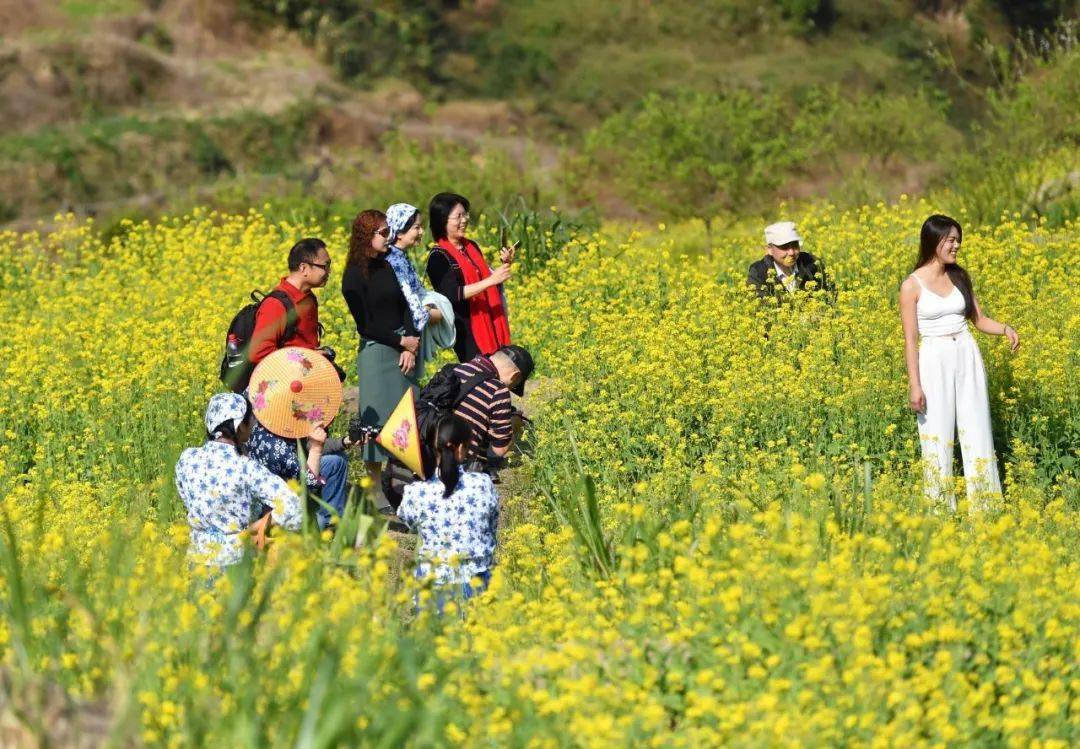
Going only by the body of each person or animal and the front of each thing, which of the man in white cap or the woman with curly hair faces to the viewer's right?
the woman with curly hair

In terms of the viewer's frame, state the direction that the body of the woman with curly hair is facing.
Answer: to the viewer's right

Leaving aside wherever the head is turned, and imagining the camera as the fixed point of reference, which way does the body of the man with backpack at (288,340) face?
to the viewer's right

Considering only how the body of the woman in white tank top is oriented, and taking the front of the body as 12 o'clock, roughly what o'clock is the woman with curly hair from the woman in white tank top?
The woman with curly hair is roughly at 4 o'clock from the woman in white tank top.

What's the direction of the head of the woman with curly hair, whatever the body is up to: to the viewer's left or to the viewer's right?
to the viewer's right

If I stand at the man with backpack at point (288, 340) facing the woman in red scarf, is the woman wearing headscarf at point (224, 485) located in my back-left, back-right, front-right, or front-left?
back-right

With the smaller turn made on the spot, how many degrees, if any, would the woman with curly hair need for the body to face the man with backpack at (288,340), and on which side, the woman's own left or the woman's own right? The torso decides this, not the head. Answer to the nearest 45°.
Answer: approximately 135° to the woman's own right

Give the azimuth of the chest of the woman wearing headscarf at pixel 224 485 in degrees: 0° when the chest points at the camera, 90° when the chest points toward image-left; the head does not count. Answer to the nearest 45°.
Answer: approximately 225°

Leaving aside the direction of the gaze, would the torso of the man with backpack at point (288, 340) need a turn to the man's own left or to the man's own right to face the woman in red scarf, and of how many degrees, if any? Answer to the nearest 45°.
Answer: approximately 45° to the man's own left

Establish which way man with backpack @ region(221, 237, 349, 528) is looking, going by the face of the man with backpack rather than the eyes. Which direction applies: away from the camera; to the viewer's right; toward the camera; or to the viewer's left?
to the viewer's right

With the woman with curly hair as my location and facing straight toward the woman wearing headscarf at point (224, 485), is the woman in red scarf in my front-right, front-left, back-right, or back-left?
back-left

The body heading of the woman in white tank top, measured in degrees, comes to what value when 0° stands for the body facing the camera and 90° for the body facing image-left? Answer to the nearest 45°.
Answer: approximately 315°

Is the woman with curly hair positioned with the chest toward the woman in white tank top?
yes
